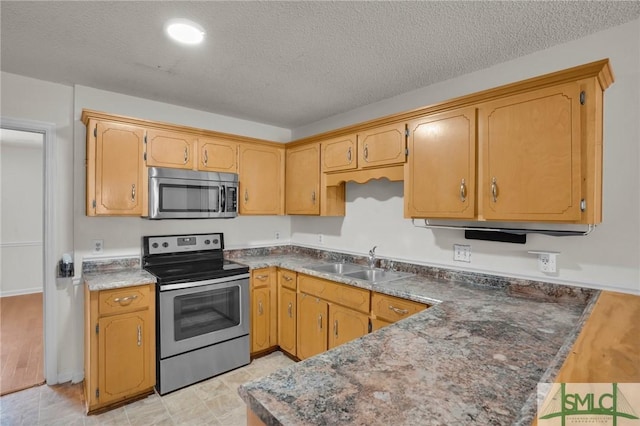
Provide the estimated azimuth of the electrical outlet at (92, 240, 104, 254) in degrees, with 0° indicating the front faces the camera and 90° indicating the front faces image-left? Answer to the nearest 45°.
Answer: approximately 0°

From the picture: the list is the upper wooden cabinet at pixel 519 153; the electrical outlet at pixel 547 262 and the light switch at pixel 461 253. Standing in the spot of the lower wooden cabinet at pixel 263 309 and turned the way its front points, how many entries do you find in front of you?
3

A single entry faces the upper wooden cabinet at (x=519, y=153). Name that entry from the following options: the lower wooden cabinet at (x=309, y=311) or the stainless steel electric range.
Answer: the stainless steel electric range

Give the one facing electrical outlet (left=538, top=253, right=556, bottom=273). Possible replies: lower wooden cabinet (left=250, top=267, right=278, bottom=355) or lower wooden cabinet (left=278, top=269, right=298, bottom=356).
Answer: lower wooden cabinet (left=250, top=267, right=278, bottom=355)

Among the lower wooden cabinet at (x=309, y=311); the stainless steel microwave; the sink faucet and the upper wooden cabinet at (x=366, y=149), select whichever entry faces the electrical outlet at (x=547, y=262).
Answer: the stainless steel microwave

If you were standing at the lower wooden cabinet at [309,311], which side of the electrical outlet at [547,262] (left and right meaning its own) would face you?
right

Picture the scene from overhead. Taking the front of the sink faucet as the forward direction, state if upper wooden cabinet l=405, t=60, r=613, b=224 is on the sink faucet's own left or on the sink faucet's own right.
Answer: on the sink faucet's own left
